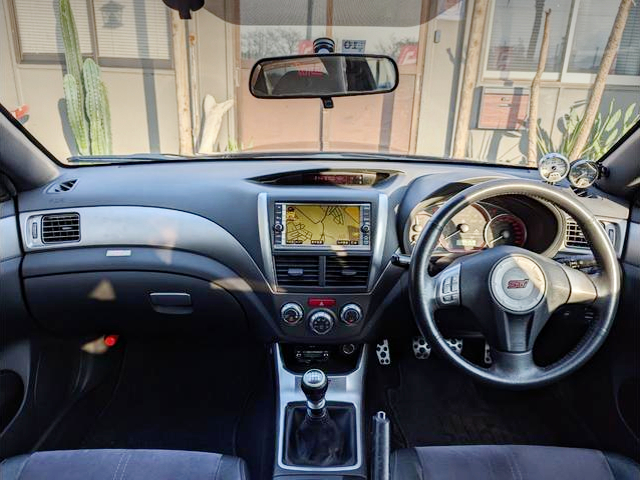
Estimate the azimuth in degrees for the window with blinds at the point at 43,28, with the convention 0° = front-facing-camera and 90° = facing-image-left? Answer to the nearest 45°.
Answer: approximately 0°

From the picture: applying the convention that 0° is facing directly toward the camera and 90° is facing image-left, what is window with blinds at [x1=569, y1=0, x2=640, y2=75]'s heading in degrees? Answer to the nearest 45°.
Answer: approximately 0°

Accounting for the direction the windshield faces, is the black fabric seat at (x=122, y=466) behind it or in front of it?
behind

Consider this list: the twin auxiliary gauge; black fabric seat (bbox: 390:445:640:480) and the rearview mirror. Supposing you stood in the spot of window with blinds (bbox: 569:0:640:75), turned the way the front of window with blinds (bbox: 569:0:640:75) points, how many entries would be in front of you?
3

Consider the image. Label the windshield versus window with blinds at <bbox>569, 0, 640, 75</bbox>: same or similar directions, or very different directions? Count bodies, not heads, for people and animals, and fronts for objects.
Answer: very different directions

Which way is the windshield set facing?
away from the camera

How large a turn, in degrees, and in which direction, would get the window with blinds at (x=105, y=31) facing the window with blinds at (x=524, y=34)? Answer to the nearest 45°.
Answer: approximately 45° to its left

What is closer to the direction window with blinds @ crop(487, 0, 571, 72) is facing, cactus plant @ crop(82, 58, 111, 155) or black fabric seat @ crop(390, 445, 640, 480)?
the black fabric seat

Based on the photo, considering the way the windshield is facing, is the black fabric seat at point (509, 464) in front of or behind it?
behind

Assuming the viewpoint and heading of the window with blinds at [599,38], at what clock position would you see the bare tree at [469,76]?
The bare tree is roughly at 2 o'clock from the window with blinds.
